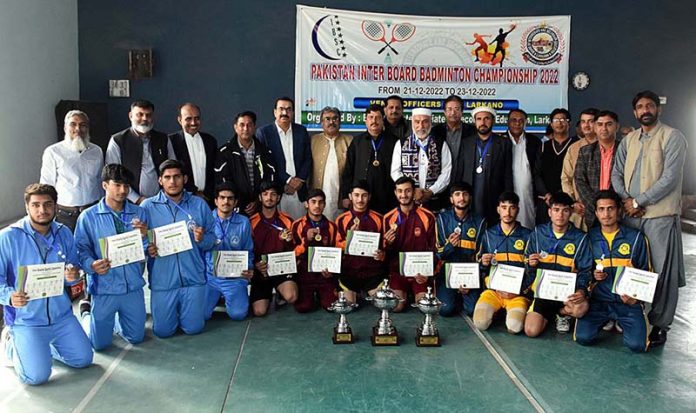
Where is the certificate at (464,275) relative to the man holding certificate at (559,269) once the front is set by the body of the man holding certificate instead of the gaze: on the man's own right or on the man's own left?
on the man's own right

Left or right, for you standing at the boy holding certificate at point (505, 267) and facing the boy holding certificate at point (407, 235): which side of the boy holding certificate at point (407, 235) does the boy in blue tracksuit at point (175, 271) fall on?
left

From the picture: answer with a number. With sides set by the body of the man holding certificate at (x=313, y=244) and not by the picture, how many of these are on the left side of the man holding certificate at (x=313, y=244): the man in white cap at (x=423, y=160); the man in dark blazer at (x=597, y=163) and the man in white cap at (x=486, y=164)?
3

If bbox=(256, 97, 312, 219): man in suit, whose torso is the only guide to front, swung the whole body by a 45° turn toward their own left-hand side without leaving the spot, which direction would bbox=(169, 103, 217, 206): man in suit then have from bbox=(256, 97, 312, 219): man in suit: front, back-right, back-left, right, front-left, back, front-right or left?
back-right

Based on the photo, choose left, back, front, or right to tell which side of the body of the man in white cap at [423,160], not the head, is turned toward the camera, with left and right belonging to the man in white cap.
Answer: front

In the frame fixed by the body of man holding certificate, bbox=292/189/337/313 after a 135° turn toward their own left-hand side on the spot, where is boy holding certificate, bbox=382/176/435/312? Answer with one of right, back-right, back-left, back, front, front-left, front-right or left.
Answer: front-right

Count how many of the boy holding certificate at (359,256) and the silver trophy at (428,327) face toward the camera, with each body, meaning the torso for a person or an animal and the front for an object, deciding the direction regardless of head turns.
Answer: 2

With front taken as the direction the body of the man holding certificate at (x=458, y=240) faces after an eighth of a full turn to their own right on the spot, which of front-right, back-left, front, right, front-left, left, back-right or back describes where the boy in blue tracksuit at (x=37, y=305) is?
front

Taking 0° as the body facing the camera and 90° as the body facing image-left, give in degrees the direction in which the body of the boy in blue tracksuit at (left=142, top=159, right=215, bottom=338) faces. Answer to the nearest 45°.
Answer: approximately 0°
